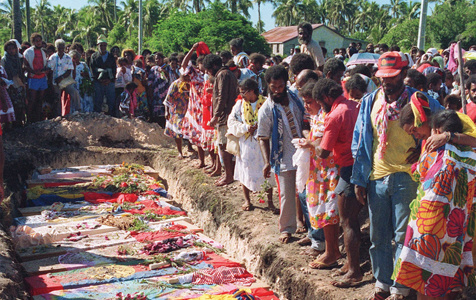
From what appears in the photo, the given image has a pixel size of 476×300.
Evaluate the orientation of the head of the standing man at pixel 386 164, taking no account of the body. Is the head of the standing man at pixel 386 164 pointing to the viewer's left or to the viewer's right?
to the viewer's left

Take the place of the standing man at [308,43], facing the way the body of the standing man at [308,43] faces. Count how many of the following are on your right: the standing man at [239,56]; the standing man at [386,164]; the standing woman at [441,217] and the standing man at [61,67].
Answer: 2

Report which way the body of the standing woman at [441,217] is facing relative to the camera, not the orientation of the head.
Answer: to the viewer's left

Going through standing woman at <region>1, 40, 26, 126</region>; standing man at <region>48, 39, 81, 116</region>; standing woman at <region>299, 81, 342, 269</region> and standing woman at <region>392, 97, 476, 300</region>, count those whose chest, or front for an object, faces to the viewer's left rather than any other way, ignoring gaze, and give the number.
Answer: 2

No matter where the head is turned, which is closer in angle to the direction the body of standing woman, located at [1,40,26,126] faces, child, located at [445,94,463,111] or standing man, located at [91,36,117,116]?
the child

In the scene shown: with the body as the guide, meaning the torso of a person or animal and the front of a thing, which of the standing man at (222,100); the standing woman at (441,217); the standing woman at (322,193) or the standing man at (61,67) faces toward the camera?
the standing man at (61,67)

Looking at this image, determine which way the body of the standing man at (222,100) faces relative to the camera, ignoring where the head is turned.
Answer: to the viewer's left

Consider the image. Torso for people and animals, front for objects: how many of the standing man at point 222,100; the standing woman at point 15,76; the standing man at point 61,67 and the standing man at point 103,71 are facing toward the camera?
3

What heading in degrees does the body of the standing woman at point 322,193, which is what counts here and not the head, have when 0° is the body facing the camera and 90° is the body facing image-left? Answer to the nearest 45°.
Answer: approximately 90°
